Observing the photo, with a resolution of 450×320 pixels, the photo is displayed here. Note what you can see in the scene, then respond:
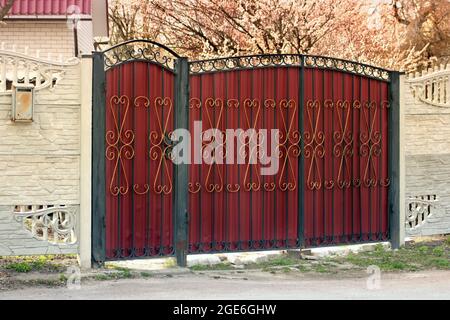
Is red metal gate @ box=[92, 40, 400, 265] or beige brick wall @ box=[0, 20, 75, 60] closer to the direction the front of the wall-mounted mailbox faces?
the red metal gate

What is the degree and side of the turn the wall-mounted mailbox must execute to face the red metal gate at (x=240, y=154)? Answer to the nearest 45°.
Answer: approximately 90° to its left

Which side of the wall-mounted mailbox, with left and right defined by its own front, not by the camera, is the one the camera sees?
front

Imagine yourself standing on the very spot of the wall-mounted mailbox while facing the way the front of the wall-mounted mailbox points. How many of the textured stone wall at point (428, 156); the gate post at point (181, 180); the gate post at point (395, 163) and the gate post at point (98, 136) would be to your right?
0

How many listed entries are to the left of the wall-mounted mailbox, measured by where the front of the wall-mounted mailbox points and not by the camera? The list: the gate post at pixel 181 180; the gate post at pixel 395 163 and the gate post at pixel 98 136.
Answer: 3

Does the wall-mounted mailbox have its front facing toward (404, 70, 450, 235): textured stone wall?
no

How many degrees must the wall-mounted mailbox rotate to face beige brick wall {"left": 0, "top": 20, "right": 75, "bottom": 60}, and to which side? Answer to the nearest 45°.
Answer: approximately 180°

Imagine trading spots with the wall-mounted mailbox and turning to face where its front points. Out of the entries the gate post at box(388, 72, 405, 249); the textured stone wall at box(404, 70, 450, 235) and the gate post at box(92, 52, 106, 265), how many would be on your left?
3

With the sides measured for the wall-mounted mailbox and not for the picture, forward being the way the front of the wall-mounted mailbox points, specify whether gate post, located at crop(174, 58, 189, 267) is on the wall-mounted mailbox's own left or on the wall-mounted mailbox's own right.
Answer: on the wall-mounted mailbox's own left

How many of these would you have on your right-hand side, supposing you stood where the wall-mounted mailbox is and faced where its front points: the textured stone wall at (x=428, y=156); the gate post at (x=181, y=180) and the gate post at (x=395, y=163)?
0

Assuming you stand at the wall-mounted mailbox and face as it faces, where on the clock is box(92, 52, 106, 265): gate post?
The gate post is roughly at 9 o'clock from the wall-mounted mailbox.

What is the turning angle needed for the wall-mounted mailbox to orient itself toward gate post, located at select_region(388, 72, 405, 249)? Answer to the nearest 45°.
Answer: approximately 90° to its left
